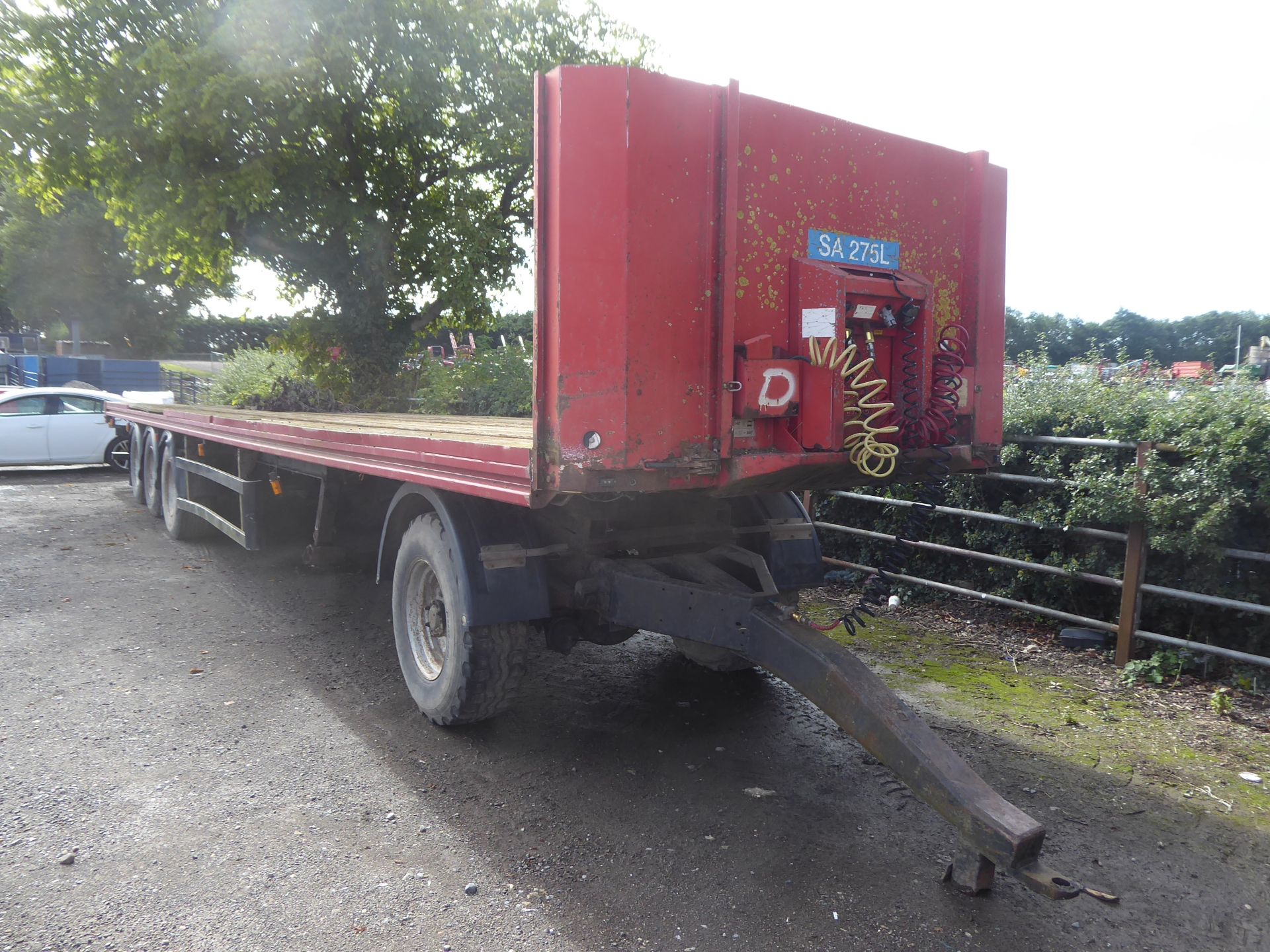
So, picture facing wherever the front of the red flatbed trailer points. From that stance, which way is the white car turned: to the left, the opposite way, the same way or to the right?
to the right

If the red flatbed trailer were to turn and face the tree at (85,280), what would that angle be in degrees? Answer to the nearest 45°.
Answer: approximately 180°

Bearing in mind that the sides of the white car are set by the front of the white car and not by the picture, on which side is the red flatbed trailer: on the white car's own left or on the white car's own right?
on the white car's own left

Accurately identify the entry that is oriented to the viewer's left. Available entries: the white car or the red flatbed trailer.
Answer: the white car

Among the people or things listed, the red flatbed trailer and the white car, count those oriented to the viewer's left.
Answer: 1

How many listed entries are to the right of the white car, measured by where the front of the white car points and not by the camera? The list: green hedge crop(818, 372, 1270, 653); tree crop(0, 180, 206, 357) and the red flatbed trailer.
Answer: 1

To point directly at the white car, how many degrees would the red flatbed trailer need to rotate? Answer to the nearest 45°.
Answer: approximately 180°

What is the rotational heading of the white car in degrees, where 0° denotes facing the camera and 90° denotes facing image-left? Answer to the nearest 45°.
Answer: approximately 90°
